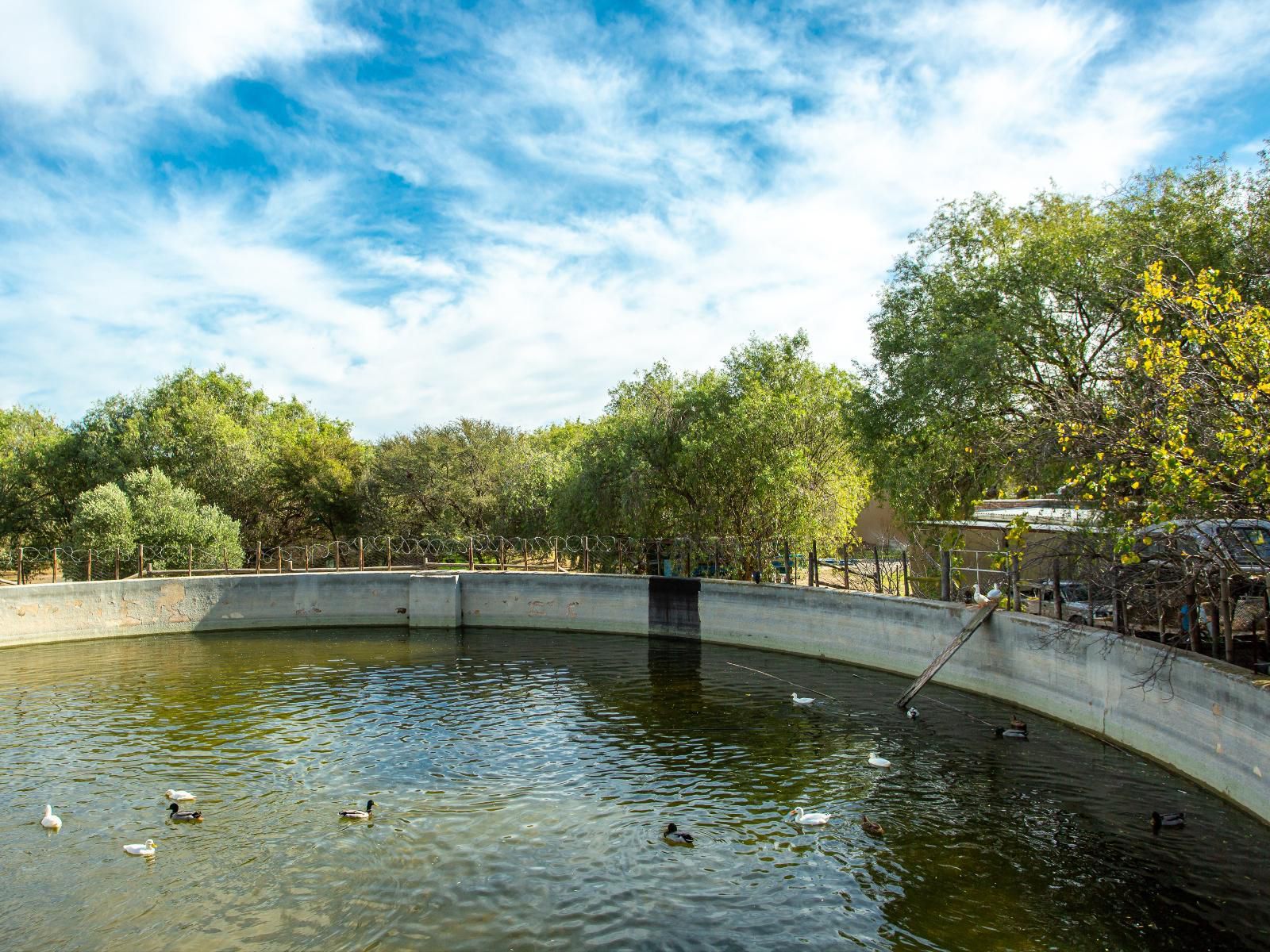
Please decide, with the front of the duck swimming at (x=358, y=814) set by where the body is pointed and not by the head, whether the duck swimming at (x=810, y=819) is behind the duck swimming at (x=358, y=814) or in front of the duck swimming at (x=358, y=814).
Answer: in front

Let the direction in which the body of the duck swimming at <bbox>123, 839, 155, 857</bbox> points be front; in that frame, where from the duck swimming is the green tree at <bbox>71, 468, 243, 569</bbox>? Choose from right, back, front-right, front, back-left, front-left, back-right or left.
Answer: left

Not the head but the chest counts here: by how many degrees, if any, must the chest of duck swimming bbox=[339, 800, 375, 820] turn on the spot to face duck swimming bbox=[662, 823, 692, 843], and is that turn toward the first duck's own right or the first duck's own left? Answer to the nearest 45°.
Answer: approximately 45° to the first duck's own right

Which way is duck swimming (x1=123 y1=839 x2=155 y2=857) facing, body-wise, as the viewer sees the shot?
to the viewer's right

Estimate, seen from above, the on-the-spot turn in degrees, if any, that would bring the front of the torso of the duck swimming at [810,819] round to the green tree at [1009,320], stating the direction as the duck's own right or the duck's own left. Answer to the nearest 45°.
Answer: approximately 135° to the duck's own right

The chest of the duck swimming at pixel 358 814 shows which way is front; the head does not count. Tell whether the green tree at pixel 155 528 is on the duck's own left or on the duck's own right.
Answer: on the duck's own left

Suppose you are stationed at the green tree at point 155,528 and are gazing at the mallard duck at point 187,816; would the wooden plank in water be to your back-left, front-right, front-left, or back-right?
front-left
